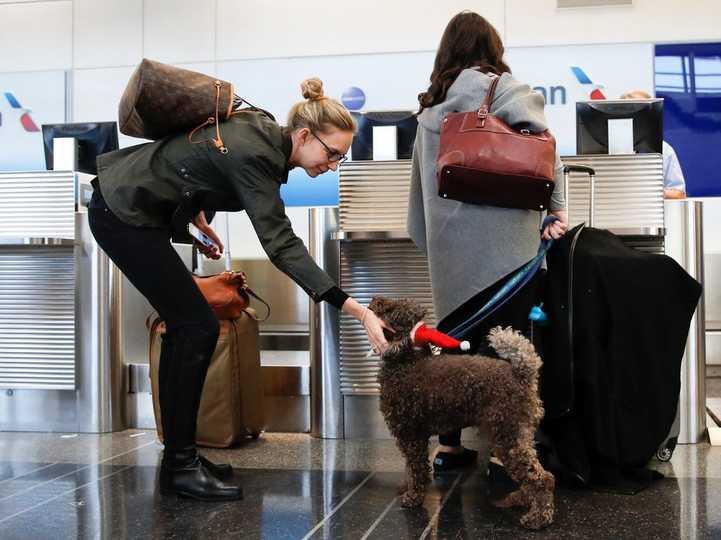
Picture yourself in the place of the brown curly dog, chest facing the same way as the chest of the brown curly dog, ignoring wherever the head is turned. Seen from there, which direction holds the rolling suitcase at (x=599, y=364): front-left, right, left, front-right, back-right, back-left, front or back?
back-right

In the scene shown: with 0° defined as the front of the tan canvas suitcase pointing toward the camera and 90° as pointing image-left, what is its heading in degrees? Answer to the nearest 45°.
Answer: approximately 45°

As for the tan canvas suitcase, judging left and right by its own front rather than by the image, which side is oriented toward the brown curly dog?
left

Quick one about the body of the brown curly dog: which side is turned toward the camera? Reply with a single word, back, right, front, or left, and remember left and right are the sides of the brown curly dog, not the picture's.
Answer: left

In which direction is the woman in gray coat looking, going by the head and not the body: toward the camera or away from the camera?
away from the camera

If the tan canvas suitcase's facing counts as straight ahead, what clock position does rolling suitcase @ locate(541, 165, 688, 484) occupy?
The rolling suitcase is roughly at 9 o'clock from the tan canvas suitcase.
